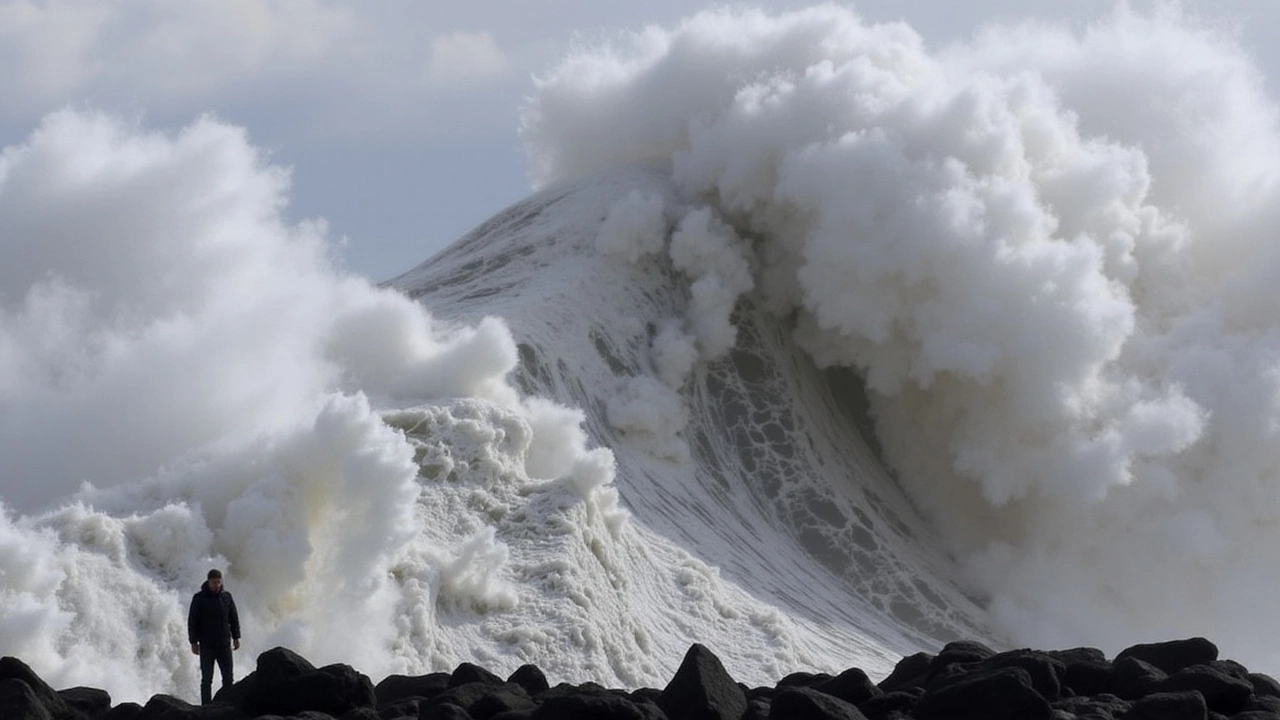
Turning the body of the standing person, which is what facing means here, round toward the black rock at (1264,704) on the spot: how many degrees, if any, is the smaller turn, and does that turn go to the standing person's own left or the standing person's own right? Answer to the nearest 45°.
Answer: approximately 90° to the standing person's own left

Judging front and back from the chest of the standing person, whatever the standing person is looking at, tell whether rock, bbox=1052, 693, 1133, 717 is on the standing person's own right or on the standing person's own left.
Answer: on the standing person's own left

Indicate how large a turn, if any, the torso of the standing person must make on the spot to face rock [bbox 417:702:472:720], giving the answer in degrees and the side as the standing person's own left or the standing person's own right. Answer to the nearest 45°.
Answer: approximately 45° to the standing person's own left

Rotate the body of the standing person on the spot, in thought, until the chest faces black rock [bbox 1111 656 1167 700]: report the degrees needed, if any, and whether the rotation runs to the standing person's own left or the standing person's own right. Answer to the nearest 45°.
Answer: approximately 90° to the standing person's own left

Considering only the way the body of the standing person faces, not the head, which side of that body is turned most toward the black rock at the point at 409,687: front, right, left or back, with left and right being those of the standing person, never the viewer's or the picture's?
left

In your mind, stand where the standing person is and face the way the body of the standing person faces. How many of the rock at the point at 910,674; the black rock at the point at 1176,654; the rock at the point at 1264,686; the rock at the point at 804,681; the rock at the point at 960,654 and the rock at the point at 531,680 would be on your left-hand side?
6

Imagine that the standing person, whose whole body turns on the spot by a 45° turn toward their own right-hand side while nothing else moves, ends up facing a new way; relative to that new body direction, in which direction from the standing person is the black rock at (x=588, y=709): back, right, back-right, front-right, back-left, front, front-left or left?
left

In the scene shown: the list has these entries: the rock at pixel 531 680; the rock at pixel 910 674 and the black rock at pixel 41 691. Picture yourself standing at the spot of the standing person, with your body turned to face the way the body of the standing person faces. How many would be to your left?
2

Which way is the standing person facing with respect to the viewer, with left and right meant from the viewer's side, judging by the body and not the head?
facing the viewer

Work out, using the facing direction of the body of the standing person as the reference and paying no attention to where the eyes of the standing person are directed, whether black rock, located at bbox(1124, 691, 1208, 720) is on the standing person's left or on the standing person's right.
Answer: on the standing person's left

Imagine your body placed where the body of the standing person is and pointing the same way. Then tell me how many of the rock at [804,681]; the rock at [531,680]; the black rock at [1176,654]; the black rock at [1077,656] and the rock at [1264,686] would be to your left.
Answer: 5

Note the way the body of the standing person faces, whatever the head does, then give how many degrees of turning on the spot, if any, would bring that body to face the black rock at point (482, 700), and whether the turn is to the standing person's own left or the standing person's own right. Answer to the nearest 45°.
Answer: approximately 45° to the standing person's own left

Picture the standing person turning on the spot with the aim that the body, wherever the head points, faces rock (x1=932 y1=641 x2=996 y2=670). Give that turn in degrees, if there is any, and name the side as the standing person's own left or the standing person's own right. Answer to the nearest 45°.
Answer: approximately 90° to the standing person's own left

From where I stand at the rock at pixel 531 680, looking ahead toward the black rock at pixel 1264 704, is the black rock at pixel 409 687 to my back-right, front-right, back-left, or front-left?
back-right

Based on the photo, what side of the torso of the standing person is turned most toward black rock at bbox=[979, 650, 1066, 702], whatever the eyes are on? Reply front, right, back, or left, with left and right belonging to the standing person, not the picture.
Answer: left
